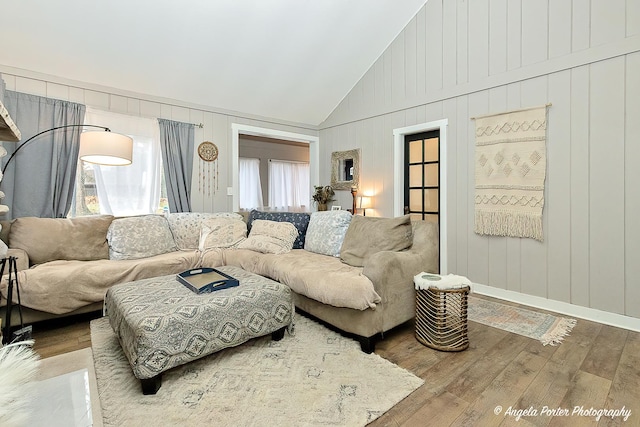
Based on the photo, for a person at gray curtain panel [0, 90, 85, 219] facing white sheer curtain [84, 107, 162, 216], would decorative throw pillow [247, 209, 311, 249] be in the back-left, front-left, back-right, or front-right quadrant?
front-right

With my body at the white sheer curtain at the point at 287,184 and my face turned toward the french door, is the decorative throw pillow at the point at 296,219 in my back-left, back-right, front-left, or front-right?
front-right

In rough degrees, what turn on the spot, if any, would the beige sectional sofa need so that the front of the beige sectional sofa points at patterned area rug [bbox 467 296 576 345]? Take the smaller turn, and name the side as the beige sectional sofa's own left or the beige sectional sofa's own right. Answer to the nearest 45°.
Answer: approximately 90° to the beige sectional sofa's own left

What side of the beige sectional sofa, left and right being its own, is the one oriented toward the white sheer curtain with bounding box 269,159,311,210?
back

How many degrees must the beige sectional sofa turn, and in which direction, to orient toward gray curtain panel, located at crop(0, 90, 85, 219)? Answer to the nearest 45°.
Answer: approximately 135° to its right

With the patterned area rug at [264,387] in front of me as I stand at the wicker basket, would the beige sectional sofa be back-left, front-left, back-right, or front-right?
front-right

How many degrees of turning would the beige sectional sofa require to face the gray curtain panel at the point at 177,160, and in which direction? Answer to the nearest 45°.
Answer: approximately 135° to its right

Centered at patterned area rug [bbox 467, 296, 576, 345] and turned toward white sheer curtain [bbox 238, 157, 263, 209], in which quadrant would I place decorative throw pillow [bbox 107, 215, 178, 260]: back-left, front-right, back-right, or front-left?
front-left

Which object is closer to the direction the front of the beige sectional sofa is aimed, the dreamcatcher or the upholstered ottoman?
the upholstered ottoman

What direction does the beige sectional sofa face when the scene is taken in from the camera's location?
facing the viewer

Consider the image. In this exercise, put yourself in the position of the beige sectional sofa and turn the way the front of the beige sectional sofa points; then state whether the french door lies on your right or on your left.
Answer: on your left

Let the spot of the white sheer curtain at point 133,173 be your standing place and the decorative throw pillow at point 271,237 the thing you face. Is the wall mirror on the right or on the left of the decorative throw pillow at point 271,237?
left

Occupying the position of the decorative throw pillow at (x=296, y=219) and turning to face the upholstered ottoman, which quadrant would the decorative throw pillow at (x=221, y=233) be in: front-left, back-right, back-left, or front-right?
front-right
